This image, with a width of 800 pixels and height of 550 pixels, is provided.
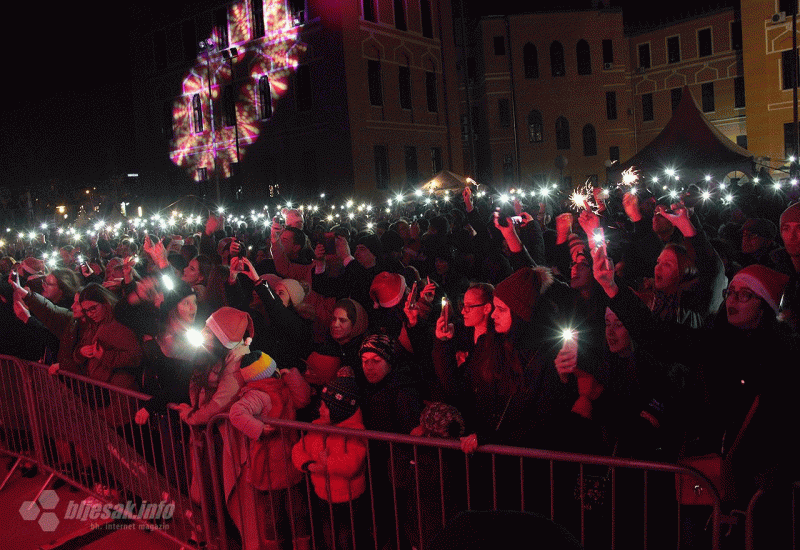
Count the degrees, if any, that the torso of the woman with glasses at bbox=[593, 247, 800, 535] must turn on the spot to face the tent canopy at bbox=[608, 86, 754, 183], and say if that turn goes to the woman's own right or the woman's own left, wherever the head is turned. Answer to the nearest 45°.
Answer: approximately 135° to the woman's own right

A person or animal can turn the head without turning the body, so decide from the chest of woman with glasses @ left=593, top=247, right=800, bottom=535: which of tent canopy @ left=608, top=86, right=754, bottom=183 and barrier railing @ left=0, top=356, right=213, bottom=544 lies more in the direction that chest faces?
the barrier railing

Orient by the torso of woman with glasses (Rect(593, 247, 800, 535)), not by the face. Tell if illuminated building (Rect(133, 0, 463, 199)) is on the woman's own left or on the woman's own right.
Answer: on the woman's own right

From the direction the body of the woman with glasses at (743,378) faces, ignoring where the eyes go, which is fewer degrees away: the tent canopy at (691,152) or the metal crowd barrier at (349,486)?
the metal crowd barrier

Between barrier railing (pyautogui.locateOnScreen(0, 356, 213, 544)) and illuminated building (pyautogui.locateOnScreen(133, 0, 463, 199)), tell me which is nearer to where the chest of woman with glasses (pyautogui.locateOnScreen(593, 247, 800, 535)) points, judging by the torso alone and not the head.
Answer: the barrier railing

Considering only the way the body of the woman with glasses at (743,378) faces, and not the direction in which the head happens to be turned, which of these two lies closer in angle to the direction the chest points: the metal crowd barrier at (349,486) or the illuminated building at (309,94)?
the metal crowd barrier

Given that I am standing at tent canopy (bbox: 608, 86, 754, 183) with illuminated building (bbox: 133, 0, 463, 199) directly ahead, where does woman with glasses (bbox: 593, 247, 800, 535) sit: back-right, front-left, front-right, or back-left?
back-left

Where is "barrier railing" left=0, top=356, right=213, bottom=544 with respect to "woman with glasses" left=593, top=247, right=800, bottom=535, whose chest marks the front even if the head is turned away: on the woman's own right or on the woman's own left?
on the woman's own right
